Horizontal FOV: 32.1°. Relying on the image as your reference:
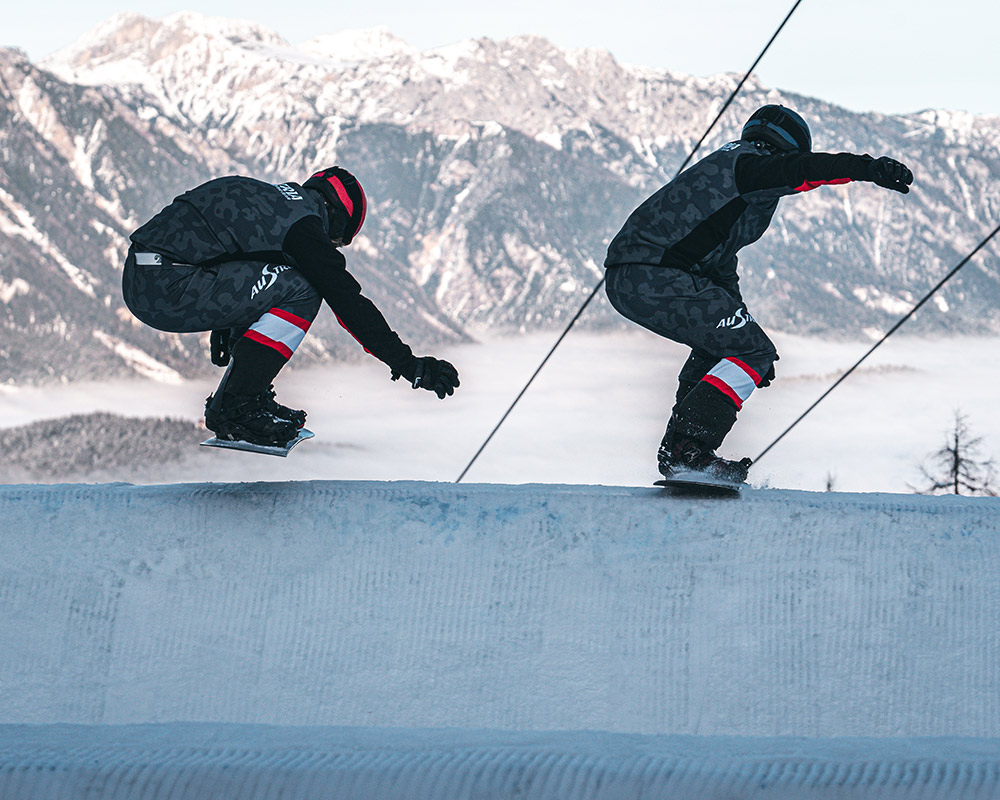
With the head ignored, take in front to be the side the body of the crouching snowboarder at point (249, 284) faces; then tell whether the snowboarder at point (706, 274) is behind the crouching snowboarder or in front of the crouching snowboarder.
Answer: in front

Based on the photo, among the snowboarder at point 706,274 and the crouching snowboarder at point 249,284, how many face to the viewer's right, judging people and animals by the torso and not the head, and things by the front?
2

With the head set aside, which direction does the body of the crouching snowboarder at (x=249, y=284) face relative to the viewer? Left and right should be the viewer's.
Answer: facing to the right of the viewer

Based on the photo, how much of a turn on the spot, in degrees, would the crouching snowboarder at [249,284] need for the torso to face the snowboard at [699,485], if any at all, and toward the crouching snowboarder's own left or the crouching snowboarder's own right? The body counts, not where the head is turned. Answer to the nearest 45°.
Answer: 0° — they already face it

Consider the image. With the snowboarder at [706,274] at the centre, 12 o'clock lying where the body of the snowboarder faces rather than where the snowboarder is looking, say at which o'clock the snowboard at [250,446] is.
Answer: The snowboard is roughly at 5 o'clock from the snowboarder.

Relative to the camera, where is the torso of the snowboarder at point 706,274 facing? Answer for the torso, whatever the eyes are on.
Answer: to the viewer's right
